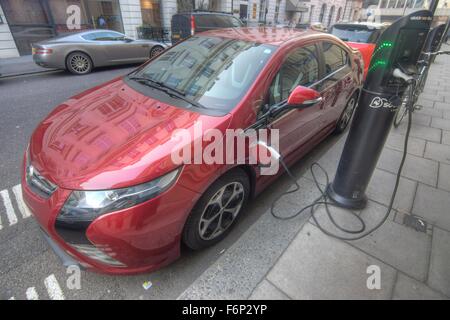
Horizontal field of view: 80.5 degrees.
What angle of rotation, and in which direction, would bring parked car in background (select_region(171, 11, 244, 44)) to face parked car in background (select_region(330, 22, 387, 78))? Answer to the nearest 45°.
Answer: approximately 90° to its right

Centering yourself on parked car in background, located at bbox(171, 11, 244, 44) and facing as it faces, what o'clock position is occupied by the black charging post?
The black charging post is roughly at 4 o'clock from the parked car in background.

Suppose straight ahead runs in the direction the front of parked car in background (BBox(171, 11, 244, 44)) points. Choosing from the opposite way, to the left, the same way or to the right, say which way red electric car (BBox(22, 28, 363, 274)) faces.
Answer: the opposite way

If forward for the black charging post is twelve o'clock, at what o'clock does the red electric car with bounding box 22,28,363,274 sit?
The red electric car is roughly at 3 o'clock from the black charging post.

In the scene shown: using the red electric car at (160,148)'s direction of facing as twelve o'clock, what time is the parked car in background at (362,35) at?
The parked car in background is roughly at 6 o'clock from the red electric car.

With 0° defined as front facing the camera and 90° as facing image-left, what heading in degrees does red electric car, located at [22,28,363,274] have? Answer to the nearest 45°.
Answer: approximately 45°

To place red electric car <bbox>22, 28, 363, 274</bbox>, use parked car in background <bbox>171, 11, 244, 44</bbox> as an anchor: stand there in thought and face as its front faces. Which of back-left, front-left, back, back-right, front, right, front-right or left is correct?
back-right
